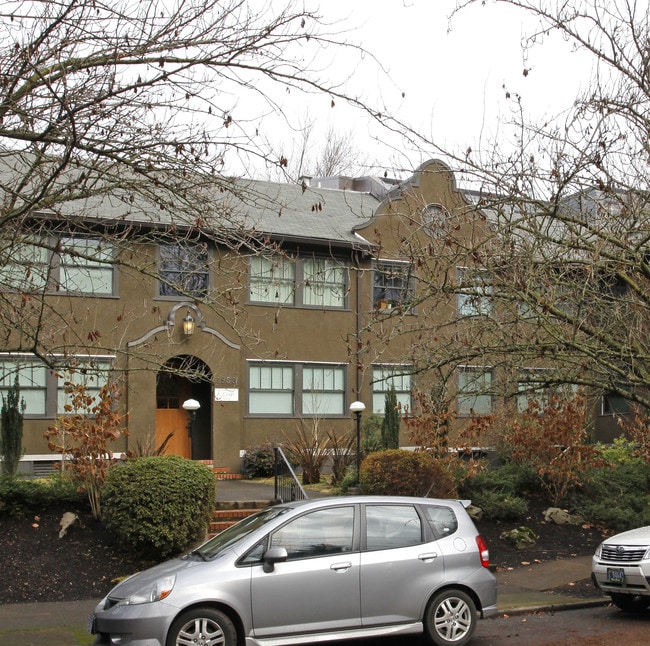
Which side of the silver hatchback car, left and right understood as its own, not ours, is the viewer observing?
left

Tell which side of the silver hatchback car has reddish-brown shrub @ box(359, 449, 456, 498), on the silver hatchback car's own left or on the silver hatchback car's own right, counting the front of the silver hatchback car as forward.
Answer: on the silver hatchback car's own right

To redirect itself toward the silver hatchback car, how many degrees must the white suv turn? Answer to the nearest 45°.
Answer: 0° — it already faces it

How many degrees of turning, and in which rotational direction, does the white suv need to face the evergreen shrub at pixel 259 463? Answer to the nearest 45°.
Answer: approximately 90° to its right

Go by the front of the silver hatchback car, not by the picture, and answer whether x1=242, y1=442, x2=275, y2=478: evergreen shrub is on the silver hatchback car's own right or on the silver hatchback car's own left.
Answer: on the silver hatchback car's own right

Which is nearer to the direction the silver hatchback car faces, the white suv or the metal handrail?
the metal handrail

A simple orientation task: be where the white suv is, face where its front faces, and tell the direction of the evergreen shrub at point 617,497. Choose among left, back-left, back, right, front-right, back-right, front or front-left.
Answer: back-right

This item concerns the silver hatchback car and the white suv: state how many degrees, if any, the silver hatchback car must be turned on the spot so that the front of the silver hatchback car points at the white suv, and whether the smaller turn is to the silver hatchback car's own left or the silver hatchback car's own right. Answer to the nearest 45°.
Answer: approximately 135° to the silver hatchback car's own right
